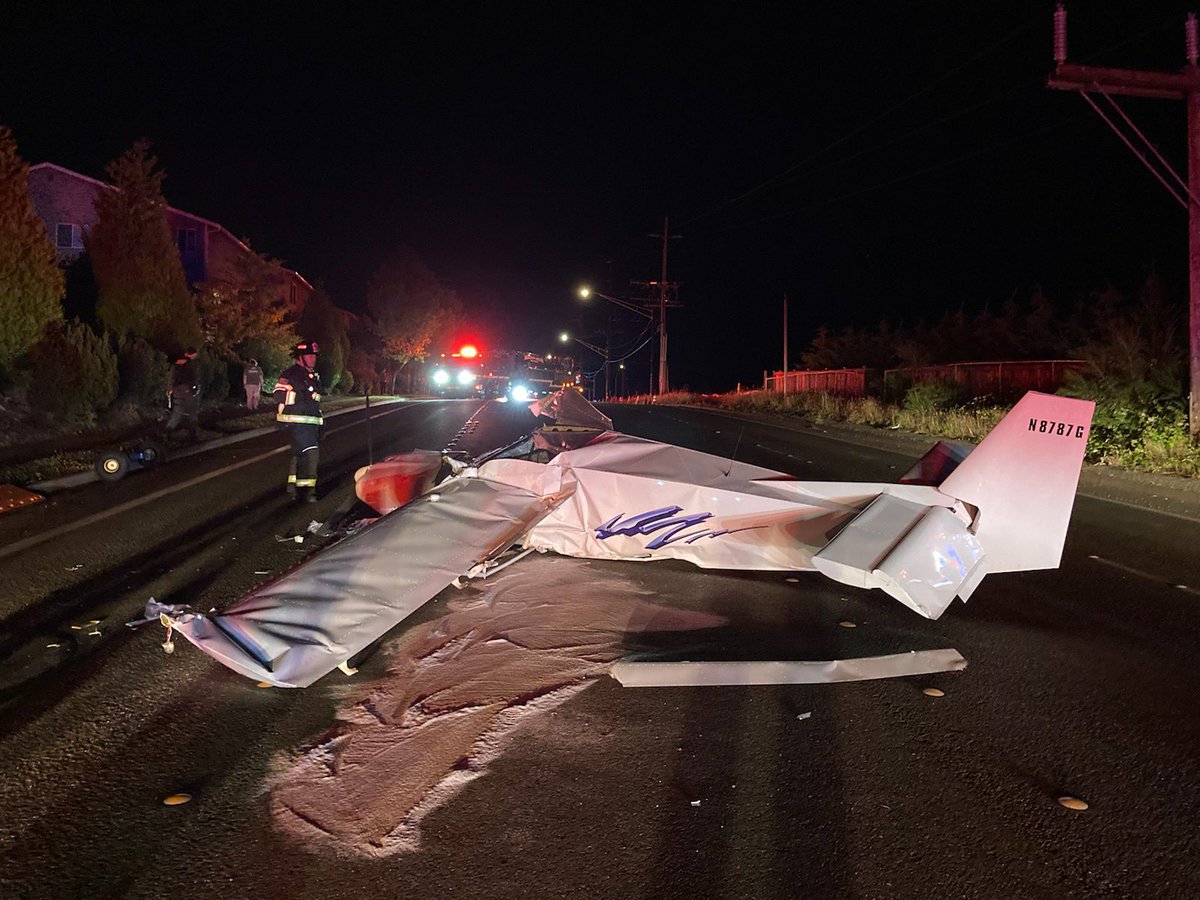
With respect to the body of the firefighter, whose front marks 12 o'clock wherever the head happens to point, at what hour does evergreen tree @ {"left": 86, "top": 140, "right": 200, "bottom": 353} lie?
The evergreen tree is roughly at 7 o'clock from the firefighter.

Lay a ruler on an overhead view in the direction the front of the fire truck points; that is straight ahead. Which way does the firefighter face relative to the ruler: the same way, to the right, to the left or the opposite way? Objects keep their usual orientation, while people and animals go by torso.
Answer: to the left

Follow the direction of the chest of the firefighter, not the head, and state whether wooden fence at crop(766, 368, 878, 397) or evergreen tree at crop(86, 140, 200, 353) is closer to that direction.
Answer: the wooden fence

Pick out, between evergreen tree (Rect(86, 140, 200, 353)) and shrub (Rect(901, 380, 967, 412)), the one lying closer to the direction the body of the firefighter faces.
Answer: the shrub

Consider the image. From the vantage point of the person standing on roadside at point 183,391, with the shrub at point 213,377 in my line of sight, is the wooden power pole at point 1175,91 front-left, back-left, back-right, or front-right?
back-right

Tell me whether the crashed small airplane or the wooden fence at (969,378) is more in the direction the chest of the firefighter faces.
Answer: the crashed small airplane

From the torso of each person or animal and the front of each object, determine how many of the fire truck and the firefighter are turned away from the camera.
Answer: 0

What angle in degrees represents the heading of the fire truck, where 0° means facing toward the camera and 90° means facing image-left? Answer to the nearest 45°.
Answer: approximately 45°

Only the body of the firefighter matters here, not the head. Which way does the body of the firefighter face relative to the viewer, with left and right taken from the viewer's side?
facing the viewer and to the right of the viewer

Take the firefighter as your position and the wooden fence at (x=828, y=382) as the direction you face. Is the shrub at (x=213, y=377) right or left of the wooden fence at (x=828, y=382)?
left

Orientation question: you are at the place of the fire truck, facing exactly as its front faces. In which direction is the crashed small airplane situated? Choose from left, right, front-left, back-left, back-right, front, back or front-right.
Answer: front-left

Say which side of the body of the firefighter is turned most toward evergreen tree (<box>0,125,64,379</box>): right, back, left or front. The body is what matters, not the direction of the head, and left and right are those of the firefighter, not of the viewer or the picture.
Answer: back

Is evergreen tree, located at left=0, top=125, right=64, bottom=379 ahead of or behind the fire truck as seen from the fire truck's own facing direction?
ahead
